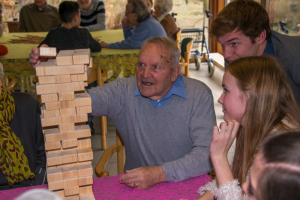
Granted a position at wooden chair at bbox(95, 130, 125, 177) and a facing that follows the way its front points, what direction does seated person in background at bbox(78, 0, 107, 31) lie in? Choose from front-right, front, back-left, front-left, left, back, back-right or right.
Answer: back-right

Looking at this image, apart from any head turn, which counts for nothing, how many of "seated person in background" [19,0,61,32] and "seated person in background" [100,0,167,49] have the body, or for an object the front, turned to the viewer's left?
1

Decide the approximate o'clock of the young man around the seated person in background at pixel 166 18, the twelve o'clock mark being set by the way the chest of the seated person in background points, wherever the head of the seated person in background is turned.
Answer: The young man is roughly at 9 o'clock from the seated person in background.

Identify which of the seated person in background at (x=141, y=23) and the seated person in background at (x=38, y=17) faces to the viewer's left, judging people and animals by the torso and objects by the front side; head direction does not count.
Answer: the seated person in background at (x=141, y=23)

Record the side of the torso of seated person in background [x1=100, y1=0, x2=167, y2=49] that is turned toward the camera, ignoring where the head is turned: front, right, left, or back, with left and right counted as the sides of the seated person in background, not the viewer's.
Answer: left

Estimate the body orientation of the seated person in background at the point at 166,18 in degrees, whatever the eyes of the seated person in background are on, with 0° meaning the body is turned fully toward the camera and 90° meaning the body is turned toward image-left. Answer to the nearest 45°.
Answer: approximately 90°

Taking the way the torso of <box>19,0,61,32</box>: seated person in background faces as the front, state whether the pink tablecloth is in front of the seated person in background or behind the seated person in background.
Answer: in front

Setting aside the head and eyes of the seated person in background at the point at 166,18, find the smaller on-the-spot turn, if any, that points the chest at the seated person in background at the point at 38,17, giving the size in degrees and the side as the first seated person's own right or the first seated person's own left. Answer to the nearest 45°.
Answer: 0° — they already face them
